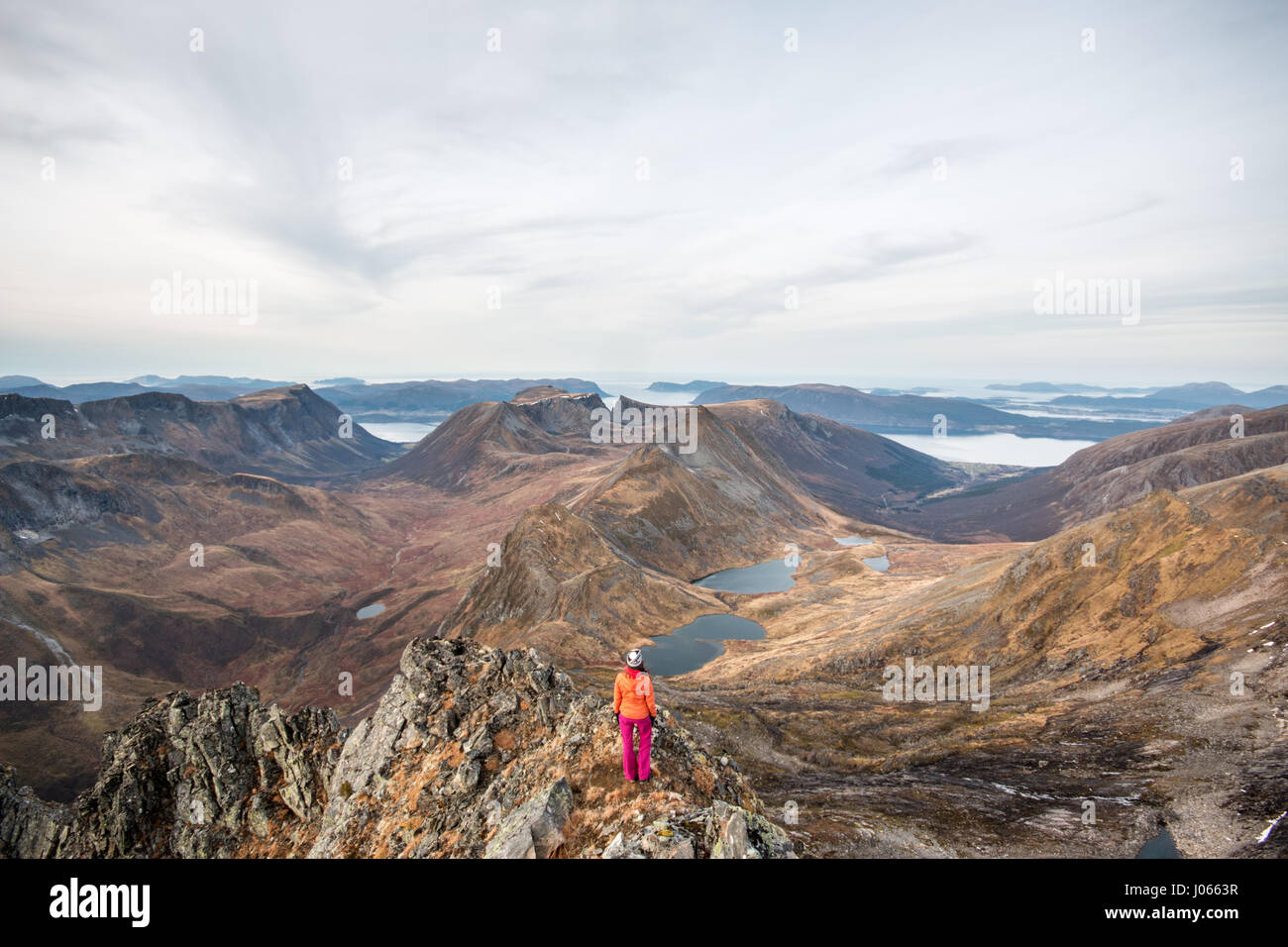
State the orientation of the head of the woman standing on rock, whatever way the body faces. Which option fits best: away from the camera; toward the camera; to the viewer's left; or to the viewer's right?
away from the camera

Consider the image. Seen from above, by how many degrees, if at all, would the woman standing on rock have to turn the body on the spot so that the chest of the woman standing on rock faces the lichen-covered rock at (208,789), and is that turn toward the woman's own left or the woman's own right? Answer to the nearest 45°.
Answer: approximately 45° to the woman's own left

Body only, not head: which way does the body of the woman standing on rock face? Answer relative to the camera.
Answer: away from the camera
